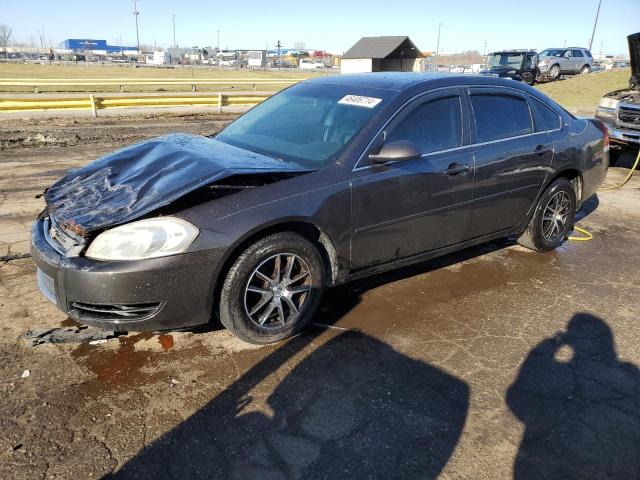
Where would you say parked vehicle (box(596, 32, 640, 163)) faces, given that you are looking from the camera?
facing the viewer and to the left of the viewer

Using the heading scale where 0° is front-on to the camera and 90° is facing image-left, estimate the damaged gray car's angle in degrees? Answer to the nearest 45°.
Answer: approximately 45°

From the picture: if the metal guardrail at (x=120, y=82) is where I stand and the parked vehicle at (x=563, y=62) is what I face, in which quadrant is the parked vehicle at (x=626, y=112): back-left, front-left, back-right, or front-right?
front-right

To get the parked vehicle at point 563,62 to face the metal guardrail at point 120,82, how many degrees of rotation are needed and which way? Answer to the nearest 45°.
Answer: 0° — it already faces it

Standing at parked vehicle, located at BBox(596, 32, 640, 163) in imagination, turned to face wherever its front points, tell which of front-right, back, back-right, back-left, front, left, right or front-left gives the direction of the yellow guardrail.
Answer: front-right

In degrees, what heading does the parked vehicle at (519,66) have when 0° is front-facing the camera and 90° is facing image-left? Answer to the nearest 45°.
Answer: approximately 45°

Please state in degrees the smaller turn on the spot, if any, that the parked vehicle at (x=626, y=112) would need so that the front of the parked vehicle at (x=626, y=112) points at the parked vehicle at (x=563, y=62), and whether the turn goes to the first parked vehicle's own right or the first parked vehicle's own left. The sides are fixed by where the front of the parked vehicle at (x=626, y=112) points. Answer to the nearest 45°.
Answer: approximately 135° to the first parked vehicle's own right

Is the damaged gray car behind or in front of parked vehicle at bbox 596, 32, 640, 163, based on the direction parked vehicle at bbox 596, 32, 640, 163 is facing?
in front

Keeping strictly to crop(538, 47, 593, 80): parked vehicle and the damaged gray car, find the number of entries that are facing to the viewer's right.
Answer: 0

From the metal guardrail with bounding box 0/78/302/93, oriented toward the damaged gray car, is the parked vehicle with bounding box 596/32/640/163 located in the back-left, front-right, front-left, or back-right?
front-left

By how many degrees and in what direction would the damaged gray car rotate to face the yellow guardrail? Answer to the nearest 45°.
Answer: approximately 90° to its right

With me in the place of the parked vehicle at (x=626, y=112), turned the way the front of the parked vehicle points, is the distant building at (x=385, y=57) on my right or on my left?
on my right

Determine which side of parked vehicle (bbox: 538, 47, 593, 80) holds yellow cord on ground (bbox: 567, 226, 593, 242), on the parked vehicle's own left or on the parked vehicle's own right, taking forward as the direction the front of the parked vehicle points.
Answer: on the parked vehicle's own left

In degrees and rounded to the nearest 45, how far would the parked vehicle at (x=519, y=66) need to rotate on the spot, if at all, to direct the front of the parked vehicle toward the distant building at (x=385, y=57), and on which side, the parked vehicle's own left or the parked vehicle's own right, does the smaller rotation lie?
approximately 45° to the parked vehicle's own right
